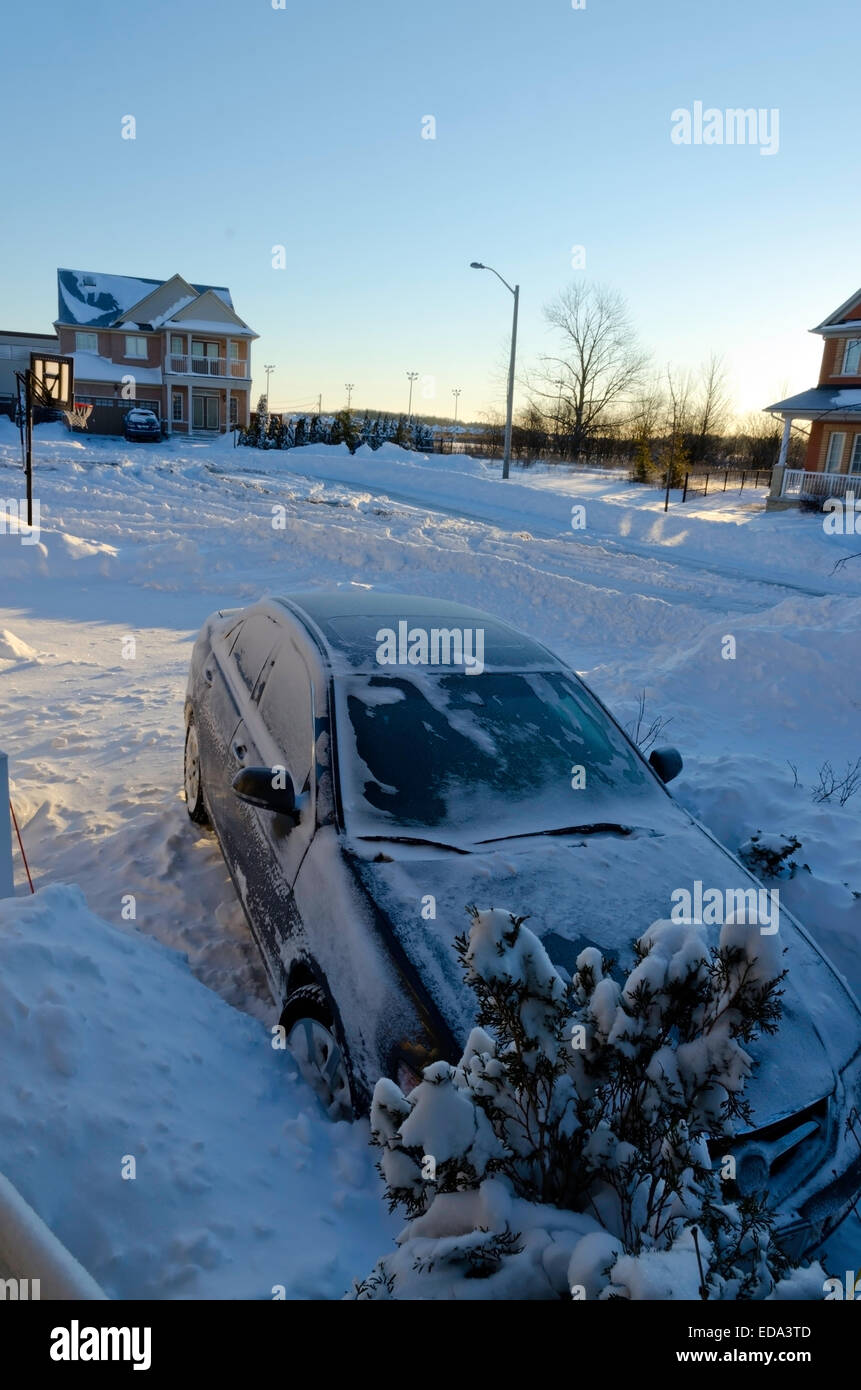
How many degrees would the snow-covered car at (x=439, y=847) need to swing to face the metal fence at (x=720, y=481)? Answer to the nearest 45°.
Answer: approximately 135° to its left

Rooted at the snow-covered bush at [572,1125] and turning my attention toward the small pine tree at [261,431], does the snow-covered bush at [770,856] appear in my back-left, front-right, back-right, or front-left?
front-right

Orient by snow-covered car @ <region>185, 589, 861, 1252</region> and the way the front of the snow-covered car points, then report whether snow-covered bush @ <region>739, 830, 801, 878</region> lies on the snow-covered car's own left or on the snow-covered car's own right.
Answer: on the snow-covered car's own left

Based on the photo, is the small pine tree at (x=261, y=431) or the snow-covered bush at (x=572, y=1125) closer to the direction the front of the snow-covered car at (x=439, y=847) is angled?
the snow-covered bush

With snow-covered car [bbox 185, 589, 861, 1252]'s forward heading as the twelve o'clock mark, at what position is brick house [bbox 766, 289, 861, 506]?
The brick house is roughly at 8 o'clock from the snow-covered car.

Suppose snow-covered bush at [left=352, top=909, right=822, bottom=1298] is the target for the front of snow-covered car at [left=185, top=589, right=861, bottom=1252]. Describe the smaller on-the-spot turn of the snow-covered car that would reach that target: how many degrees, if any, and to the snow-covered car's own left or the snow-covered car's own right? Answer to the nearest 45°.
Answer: approximately 45° to the snow-covered car's own right

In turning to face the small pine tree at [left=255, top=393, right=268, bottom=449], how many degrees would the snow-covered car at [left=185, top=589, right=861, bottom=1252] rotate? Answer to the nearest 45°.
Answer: approximately 135° to its left

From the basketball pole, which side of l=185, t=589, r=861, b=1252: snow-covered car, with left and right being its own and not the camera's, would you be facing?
back

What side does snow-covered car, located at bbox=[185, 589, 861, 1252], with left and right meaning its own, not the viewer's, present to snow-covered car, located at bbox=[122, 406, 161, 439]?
back

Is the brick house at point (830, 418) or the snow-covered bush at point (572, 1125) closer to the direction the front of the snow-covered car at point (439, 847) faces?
the snow-covered bush
